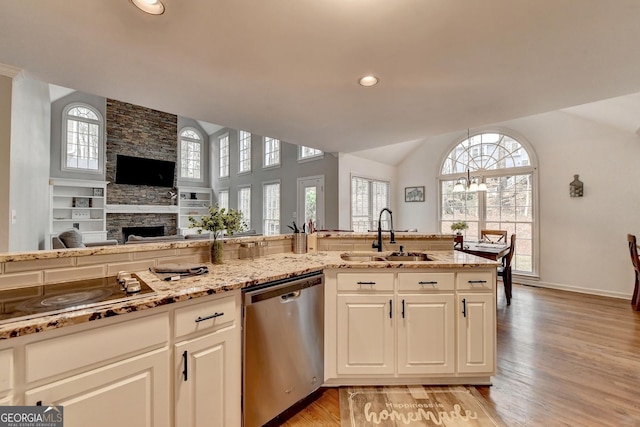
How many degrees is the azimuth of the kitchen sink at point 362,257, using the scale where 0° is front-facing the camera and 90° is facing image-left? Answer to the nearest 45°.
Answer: approximately 0°

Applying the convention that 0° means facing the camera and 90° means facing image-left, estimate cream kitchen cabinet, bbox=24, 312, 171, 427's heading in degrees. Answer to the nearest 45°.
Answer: approximately 315°

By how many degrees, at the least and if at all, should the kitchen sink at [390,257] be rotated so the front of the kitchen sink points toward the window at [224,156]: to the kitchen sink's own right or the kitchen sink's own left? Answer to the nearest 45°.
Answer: approximately 135° to the kitchen sink's own right

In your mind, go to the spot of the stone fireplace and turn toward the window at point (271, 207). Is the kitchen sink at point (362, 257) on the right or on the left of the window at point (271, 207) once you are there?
right

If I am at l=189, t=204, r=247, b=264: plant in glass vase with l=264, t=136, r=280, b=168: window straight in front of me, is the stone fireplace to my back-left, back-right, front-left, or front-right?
front-left

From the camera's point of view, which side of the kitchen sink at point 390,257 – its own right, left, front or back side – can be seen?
front

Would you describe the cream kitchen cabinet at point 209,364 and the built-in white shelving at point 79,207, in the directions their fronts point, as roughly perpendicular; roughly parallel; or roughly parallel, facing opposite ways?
roughly parallel

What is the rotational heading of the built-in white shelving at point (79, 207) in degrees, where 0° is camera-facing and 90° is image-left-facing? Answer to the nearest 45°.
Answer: approximately 315°

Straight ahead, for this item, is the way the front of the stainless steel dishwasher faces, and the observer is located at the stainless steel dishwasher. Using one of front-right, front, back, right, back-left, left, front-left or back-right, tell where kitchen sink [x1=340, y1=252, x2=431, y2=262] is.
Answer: left

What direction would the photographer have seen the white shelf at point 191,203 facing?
facing the viewer

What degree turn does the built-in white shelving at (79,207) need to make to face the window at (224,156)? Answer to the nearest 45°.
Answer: approximately 45° to its left

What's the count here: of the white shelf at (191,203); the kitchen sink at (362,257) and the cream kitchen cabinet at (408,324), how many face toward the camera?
3

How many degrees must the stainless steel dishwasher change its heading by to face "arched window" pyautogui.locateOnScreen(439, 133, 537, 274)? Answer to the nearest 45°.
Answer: approximately 90° to its left

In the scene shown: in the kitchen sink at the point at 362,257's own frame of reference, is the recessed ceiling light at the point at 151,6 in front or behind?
in front

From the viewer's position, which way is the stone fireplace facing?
facing the viewer and to the right of the viewer
